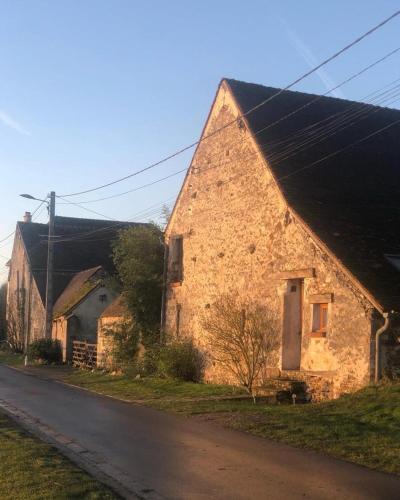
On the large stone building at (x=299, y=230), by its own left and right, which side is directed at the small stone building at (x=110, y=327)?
right

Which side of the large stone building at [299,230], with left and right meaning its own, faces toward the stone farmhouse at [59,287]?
right

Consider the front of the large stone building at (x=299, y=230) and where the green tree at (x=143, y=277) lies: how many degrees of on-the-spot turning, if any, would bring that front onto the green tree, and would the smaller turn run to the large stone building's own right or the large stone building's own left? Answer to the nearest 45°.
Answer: approximately 90° to the large stone building's own right

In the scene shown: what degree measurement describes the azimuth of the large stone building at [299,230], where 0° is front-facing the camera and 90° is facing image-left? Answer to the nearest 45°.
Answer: approximately 45°

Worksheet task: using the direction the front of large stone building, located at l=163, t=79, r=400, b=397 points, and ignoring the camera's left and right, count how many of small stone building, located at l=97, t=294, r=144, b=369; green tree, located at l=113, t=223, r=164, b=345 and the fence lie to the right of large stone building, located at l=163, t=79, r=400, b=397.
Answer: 3
